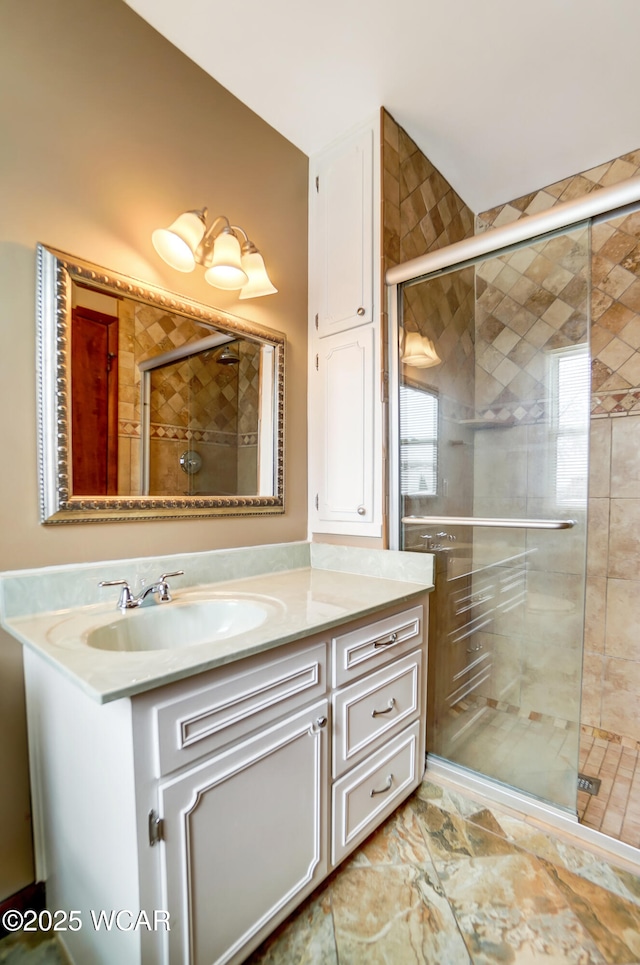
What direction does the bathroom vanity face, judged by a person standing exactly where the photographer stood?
facing the viewer and to the right of the viewer

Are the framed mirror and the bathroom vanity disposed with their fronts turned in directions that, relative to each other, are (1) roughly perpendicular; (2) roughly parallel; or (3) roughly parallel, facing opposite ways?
roughly parallel

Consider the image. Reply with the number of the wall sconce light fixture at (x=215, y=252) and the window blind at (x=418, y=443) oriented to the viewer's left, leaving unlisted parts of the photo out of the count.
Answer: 0

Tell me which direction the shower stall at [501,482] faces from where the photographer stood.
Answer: facing the viewer and to the left of the viewer

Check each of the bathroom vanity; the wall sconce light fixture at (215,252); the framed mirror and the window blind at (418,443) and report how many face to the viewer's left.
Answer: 0

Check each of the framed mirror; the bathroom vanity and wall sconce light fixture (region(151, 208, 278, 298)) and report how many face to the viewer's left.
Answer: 0

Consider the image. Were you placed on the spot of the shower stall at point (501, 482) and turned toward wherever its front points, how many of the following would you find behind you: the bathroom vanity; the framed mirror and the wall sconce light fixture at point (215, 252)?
0

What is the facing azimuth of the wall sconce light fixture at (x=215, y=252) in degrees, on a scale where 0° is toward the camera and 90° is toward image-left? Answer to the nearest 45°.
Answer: approximately 315°

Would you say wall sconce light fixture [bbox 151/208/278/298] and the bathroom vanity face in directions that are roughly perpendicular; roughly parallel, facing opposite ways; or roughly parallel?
roughly parallel

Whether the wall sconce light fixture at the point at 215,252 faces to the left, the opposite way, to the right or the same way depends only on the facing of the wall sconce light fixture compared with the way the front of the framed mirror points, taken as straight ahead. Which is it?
the same way

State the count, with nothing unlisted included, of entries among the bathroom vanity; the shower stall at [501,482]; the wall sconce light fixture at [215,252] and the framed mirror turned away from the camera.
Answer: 0
